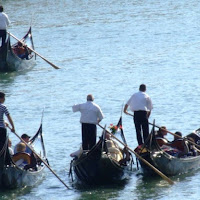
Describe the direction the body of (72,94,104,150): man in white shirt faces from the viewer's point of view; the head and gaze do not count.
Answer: away from the camera

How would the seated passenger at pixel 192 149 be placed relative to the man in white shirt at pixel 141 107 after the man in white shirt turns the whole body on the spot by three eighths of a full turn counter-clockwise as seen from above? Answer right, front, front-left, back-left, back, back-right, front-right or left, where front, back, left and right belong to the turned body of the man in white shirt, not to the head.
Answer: back-left

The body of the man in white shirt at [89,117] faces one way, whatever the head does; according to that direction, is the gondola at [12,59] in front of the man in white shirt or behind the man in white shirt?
in front

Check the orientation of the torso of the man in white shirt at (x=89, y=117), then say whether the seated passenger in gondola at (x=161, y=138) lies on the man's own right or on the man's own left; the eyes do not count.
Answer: on the man's own right

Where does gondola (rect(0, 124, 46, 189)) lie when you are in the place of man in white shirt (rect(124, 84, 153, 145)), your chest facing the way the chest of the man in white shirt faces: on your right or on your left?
on your left

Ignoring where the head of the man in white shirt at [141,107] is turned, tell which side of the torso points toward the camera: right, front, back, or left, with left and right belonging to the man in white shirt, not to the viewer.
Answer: back

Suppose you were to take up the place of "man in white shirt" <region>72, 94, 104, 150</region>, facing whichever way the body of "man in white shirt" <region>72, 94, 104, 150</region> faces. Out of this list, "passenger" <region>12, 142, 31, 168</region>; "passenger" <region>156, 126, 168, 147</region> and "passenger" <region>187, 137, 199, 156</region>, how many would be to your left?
1
